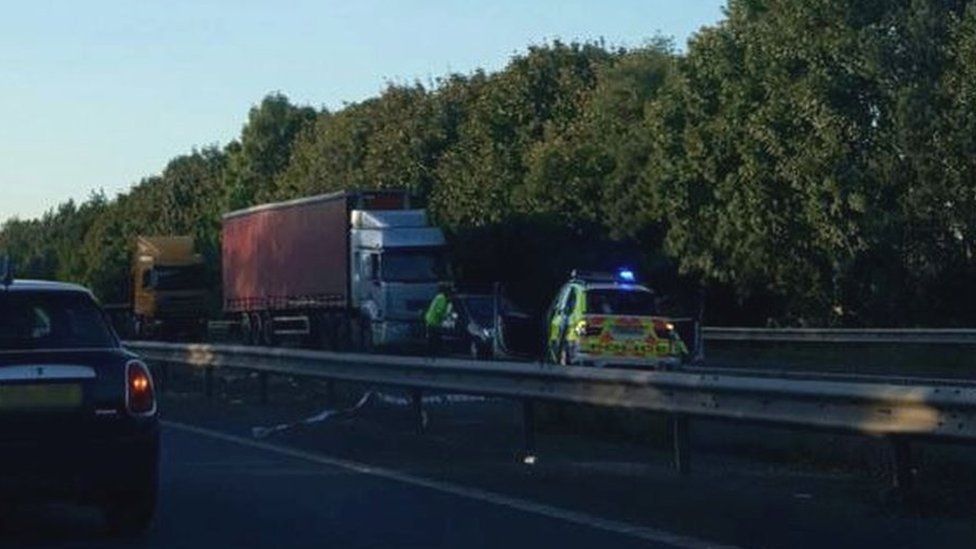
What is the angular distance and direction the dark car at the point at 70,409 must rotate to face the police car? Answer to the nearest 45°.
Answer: approximately 45° to its right

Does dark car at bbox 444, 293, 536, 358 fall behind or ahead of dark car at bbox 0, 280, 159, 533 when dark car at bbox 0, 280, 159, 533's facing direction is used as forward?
ahead

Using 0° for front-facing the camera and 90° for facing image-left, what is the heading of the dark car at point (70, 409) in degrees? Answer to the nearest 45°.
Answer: approximately 180°

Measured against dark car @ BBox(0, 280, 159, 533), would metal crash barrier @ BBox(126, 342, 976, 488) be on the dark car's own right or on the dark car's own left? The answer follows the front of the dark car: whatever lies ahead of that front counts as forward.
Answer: on the dark car's own right
